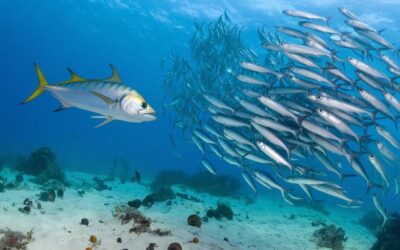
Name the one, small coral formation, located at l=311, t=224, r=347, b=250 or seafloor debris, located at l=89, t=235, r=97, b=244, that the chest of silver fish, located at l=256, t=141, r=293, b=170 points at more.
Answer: the seafloor debris

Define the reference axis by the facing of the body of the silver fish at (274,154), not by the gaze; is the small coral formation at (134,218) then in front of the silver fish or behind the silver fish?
in front

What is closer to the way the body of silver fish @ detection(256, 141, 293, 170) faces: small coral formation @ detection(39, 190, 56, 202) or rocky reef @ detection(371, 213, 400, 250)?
the small coral formation

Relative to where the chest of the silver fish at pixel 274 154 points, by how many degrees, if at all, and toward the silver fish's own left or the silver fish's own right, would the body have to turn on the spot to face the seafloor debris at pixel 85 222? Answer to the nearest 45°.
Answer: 0° — it already faces it

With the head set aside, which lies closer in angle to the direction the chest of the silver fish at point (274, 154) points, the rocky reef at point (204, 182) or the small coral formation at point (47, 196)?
the small coral formation

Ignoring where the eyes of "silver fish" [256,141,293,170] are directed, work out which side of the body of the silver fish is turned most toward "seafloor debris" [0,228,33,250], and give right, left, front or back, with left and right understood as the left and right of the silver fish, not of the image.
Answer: front

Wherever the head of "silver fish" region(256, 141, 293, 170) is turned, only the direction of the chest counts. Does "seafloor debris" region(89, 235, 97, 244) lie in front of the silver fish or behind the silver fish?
in front

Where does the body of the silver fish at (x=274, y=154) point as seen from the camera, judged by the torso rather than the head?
to the viewer's left
